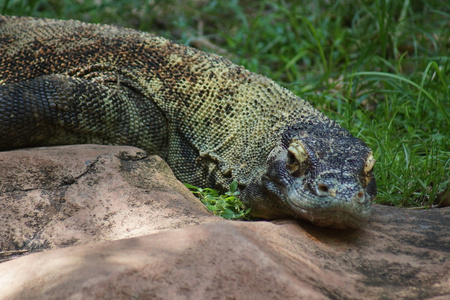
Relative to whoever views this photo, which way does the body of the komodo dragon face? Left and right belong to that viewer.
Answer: facing the viewer and to the right of the viewer

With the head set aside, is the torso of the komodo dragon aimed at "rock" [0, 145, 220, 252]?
no
